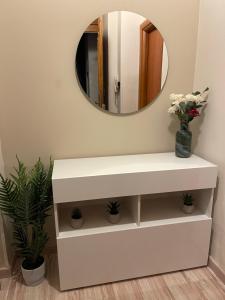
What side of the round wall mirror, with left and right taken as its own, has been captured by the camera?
front

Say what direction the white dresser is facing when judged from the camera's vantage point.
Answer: facing the viewer

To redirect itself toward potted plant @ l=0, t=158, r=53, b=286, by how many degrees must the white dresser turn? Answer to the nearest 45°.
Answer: approximately 90° to its right

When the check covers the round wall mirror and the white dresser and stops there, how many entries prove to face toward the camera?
2
